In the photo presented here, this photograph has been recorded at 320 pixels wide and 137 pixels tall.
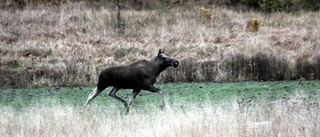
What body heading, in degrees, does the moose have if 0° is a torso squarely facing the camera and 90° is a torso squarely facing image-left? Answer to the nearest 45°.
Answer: approximately 270°
